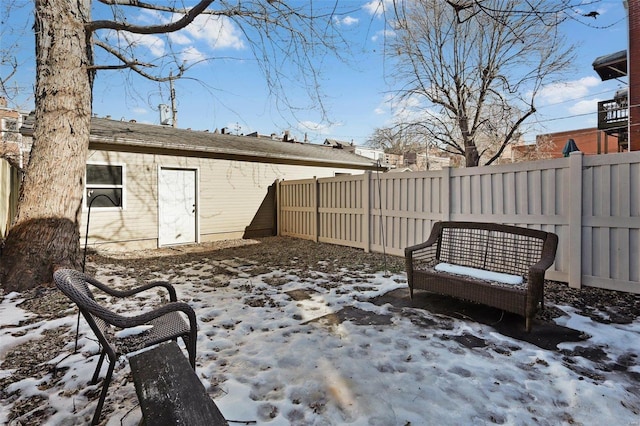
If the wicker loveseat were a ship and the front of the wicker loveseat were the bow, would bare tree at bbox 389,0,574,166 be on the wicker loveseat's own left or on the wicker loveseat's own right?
on the wicker loveseat's own right

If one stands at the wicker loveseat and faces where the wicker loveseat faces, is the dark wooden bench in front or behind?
in front

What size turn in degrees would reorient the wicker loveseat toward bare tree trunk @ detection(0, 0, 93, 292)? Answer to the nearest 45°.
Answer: approximately 45° to its right

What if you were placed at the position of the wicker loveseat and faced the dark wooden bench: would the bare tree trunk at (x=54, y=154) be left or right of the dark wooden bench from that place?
right

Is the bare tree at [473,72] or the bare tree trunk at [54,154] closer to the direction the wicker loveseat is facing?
the bare tree trunk

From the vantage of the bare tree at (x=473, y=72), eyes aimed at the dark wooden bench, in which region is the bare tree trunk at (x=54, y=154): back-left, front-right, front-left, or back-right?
front-right

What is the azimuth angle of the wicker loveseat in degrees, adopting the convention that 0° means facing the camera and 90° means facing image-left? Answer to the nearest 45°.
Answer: approximately 45°

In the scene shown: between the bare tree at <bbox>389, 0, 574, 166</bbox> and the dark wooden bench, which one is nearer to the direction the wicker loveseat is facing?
the dark wooden bench

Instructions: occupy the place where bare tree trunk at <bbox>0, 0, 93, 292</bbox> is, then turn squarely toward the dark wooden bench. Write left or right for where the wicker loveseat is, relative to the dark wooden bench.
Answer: left
